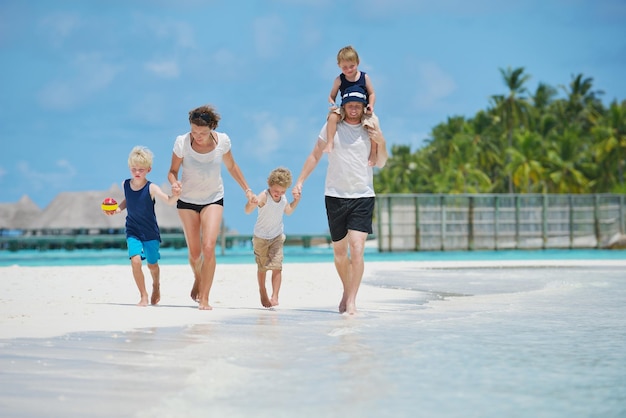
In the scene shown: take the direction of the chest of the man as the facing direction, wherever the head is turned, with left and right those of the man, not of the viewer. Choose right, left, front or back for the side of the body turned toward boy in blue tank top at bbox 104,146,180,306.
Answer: right

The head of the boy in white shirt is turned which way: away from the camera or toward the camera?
toward the camera

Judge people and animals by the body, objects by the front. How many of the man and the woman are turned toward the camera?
2

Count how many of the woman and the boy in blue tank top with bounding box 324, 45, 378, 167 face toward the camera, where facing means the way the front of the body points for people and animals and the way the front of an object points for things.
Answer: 2

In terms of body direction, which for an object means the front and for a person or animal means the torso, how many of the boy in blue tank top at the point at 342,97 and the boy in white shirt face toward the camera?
2

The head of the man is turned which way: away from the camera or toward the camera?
toward the camera

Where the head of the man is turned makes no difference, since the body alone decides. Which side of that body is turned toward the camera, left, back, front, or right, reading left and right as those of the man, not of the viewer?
front

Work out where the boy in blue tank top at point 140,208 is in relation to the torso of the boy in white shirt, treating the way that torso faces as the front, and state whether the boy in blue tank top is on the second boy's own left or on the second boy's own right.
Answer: on the second boy's own right

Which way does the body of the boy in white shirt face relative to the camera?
toward the camera

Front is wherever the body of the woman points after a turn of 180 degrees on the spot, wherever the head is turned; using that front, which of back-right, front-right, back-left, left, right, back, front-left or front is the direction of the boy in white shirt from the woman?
front-right

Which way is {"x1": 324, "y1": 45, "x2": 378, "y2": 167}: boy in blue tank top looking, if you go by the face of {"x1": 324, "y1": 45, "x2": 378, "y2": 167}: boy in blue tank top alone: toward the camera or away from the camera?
toward the camera

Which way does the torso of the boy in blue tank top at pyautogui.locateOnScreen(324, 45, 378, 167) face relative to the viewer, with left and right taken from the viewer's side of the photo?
facing the viewer

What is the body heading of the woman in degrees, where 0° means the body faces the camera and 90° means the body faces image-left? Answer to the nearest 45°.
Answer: approximately 0°

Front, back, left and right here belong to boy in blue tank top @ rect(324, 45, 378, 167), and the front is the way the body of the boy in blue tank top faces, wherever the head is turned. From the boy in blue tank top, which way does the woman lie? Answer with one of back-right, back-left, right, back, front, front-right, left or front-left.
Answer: right
